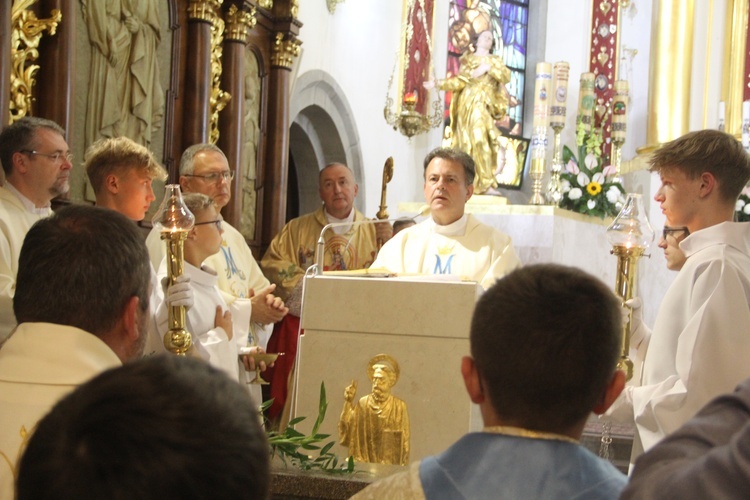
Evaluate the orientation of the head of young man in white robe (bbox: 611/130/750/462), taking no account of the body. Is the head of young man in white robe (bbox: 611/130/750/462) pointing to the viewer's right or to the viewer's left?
to the viewer's left

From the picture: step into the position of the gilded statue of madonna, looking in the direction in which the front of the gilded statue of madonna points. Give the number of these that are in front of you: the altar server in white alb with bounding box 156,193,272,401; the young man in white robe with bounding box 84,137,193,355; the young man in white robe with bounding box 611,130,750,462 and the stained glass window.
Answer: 3

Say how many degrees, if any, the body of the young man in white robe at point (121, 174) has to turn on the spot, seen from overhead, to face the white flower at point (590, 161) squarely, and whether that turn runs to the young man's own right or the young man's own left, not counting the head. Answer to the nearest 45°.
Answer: approximately 45° to the young man's own left

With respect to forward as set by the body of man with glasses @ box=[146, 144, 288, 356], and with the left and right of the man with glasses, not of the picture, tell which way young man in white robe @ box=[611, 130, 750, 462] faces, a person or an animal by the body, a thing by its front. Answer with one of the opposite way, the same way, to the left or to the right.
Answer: the opposite way

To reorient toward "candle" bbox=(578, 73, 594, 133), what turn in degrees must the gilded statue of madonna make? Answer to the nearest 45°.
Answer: approximately 135° to its left

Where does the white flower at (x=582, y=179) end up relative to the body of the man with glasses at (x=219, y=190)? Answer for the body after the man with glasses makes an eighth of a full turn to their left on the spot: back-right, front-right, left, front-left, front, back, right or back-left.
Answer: front-left

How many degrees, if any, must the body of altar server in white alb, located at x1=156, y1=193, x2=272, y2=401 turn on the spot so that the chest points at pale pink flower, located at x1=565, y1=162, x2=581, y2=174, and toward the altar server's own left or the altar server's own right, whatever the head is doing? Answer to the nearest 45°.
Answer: approximately 45° to the altar server's own left

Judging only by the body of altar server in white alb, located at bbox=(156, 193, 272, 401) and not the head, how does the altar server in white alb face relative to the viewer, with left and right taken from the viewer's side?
facing to the right of the viewer

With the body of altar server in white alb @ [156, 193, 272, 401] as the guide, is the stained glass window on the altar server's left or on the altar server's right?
on the altar server's left

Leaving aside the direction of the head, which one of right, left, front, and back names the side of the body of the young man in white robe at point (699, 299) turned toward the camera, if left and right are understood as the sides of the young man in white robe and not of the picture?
left

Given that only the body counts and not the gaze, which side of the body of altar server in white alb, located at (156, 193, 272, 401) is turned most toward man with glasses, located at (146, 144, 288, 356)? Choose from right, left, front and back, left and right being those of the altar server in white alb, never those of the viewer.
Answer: left

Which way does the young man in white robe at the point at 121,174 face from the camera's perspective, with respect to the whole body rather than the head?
to the viewer's right
